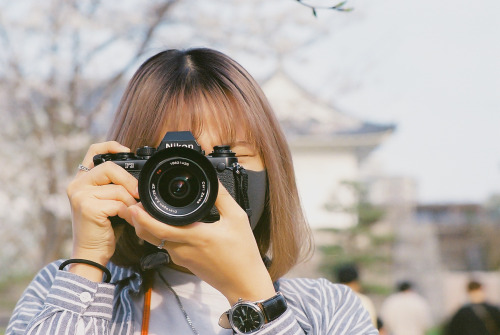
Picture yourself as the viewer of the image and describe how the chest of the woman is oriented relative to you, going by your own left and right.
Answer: facing the viewer

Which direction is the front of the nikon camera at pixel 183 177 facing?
toward the camera

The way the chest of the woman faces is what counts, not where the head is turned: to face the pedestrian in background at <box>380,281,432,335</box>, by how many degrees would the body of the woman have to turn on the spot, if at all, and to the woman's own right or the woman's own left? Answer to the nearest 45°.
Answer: approximately 135° to the woman's own left

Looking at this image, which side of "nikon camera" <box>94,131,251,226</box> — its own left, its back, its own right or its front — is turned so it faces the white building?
back

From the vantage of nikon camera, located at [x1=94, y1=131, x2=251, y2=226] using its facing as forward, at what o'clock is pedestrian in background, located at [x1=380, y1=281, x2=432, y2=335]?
The pedestrian in background is roughly at 7 o'clock from the nikon camera.

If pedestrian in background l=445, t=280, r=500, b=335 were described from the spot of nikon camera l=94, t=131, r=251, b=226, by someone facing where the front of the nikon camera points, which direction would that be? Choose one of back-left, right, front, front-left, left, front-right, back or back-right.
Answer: back-left
